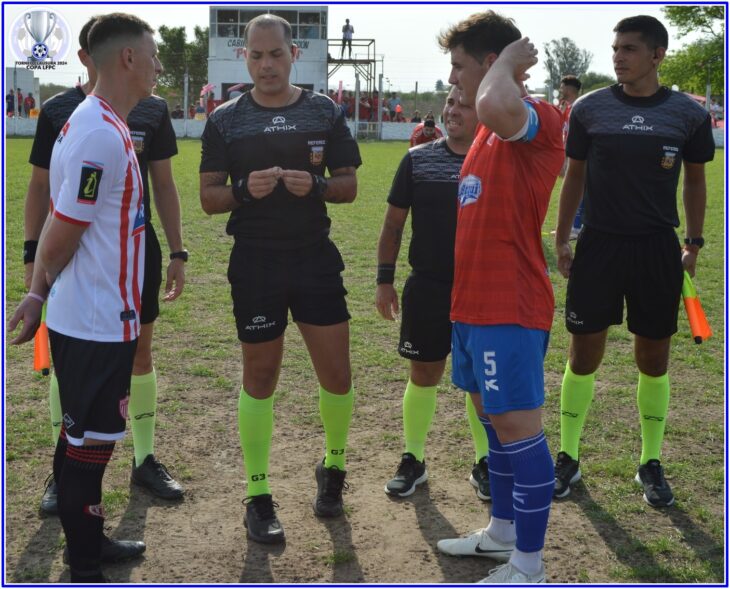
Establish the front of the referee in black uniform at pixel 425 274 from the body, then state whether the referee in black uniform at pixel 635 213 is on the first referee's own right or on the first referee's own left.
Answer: on the first referee's own left

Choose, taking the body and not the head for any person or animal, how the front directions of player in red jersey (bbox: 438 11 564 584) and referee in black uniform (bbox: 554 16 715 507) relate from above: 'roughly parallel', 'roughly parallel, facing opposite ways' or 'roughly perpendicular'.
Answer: roughly perpendicular

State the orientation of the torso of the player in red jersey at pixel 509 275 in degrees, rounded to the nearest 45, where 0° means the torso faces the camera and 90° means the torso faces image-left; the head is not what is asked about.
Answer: approximately 90°

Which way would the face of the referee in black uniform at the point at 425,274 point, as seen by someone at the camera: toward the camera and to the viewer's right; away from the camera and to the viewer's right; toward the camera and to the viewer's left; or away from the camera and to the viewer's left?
toward the camera and to the viewer's left

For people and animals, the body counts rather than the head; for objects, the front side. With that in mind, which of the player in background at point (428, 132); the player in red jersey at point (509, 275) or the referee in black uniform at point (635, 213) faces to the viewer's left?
the player in red jersey

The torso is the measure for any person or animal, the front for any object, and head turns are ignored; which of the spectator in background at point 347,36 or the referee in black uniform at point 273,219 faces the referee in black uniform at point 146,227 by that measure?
the spectator in background

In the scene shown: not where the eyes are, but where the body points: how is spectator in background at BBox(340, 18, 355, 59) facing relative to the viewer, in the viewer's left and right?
facing the viewer

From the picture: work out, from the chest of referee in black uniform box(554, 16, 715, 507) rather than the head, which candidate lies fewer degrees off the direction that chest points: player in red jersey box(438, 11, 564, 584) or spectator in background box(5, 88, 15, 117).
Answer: the player in red jersey

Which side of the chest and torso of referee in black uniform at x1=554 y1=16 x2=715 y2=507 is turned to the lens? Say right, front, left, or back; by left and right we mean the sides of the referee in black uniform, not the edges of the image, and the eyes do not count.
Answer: front
